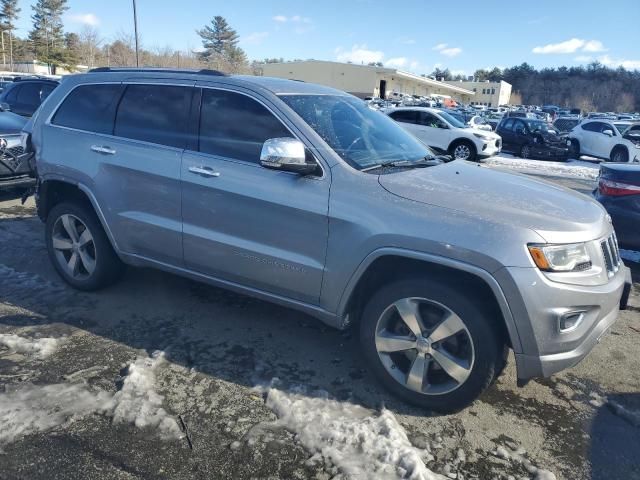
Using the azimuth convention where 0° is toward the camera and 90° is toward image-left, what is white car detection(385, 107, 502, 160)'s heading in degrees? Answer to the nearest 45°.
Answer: approximately 315°

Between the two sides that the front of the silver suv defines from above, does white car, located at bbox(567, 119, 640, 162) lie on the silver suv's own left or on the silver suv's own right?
on the silver suv's own left

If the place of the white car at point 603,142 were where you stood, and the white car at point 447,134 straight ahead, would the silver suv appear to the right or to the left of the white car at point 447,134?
left

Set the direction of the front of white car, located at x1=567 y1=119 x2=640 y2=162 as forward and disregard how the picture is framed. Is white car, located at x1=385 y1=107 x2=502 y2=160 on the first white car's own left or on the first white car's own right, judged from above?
on the first white car's own right

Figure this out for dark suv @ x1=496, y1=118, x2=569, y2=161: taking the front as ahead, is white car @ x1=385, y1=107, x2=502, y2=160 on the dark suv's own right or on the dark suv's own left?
on the dark suv's own right

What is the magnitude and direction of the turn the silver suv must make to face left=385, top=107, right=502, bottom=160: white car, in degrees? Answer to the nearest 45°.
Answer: approximately 135° to its left
